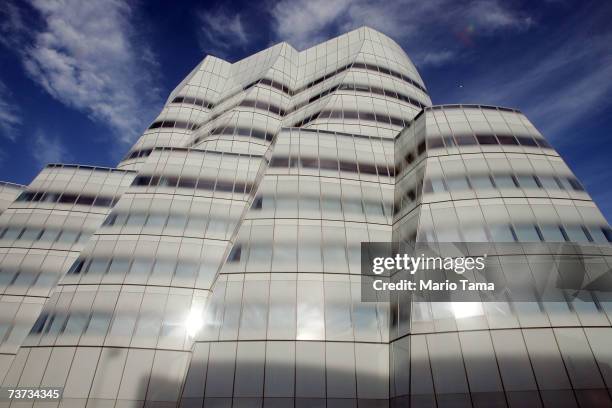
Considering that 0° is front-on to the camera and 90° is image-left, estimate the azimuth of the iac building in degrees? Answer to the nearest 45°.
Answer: approximately 0°
